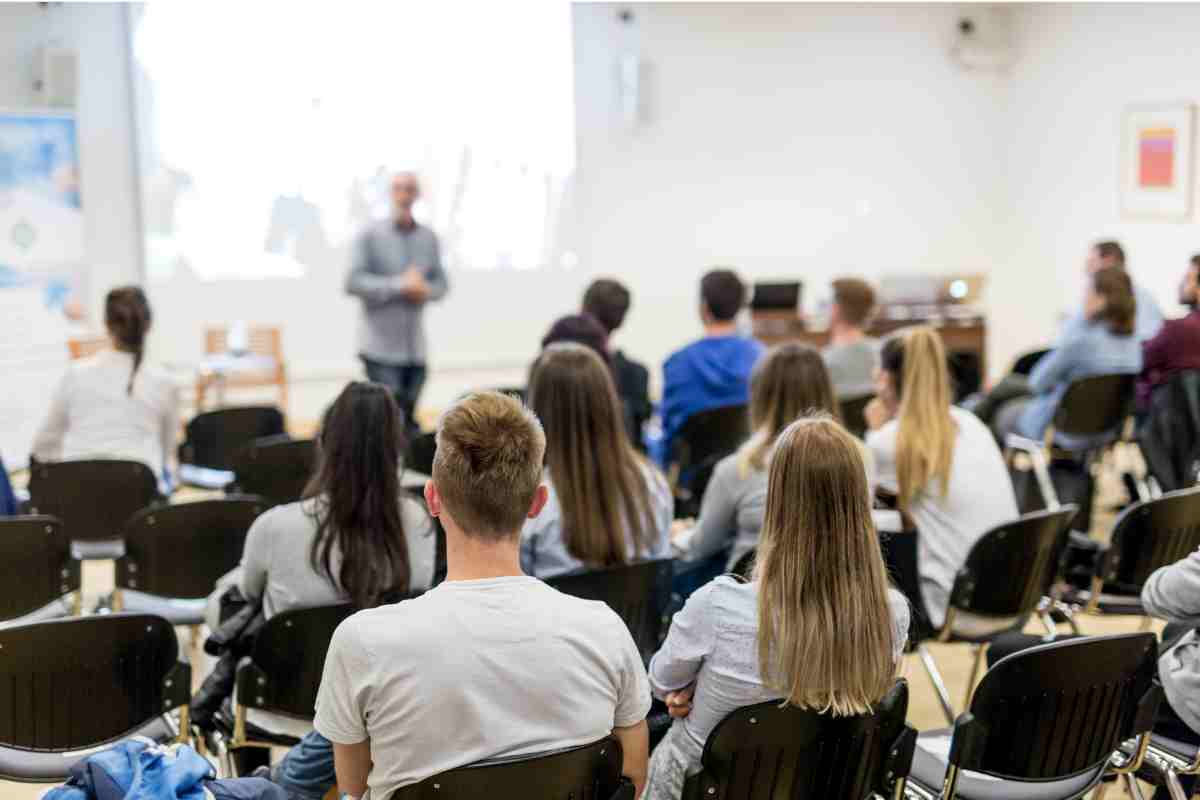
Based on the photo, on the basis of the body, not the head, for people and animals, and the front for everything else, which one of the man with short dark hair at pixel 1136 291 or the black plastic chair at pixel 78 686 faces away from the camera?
the black plastic chair

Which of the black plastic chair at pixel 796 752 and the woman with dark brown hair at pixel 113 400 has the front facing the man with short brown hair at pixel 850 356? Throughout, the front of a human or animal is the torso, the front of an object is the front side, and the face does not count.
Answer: the black plastic chair

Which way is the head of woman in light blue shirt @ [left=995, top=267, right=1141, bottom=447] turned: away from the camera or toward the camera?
away from the camera

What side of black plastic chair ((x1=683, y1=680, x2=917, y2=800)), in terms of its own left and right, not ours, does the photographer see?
back

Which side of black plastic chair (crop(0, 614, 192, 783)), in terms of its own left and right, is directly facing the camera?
back

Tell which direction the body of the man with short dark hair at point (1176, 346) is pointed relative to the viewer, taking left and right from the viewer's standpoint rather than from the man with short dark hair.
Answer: facing to the left of the viewer

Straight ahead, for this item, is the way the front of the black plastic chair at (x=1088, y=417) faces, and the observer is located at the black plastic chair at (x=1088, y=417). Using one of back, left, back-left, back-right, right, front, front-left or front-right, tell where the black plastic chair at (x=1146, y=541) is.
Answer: back-left

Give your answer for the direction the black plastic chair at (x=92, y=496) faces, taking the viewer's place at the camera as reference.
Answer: facing away from the viewer

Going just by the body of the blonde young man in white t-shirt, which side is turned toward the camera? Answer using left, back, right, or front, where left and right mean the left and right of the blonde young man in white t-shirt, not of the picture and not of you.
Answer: back

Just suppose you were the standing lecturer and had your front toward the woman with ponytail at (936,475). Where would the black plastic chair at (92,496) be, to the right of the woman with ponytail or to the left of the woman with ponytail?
right

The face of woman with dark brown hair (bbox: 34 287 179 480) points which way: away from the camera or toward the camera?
away from the camera

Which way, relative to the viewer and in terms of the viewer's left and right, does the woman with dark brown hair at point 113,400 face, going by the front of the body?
facing away from the viewer

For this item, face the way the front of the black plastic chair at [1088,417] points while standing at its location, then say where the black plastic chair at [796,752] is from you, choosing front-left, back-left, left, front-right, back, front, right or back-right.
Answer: back-left

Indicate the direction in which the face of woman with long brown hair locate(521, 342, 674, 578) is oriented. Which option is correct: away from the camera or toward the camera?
away from the camera
